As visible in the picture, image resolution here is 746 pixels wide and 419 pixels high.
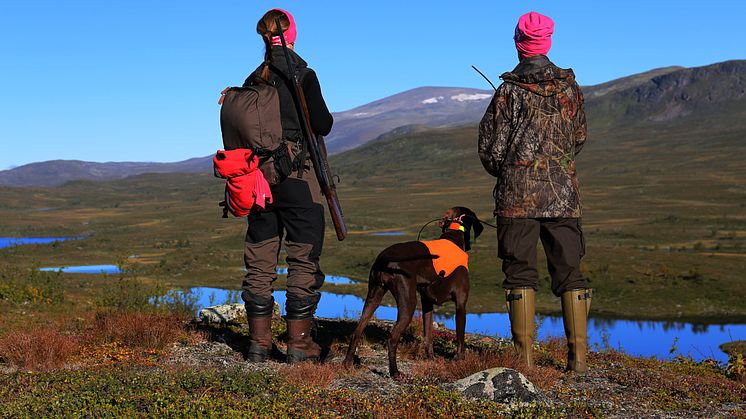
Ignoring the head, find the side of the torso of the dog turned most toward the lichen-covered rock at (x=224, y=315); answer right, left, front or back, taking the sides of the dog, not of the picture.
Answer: left

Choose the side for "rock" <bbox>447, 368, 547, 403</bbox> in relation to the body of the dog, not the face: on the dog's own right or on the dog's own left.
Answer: on the dog's own right

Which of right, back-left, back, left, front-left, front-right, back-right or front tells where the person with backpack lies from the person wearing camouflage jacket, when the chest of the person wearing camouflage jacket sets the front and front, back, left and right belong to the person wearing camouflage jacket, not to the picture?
left

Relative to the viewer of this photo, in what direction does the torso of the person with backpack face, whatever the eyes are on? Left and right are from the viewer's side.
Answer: facing away from the viewer and to the right of the viewer

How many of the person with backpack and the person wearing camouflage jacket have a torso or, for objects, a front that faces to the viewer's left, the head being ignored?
0

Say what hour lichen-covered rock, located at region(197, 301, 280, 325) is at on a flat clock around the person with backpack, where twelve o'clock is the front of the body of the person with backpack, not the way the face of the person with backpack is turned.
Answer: The lichen-covered rock is roughly at 10 o'clock from the person with backpack.

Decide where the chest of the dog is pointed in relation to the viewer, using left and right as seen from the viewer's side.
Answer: facing away from the viewer and to the right of the viewer

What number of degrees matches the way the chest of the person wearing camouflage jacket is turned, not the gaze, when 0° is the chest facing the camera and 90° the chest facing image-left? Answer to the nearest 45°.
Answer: approximately 180°

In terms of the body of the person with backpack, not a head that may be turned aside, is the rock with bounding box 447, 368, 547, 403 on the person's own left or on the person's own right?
on the person's own right

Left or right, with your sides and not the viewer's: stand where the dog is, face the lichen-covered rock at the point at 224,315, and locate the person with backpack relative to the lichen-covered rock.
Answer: left

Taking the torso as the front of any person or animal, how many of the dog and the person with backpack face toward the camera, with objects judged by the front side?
0

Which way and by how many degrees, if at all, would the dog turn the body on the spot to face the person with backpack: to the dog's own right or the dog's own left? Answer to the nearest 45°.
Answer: approximately 135° to the dog's own left

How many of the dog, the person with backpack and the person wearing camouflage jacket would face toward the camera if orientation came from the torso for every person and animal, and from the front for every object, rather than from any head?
0

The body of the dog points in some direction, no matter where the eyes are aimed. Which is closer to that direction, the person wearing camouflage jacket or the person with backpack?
the person wearing camouflage jacket
